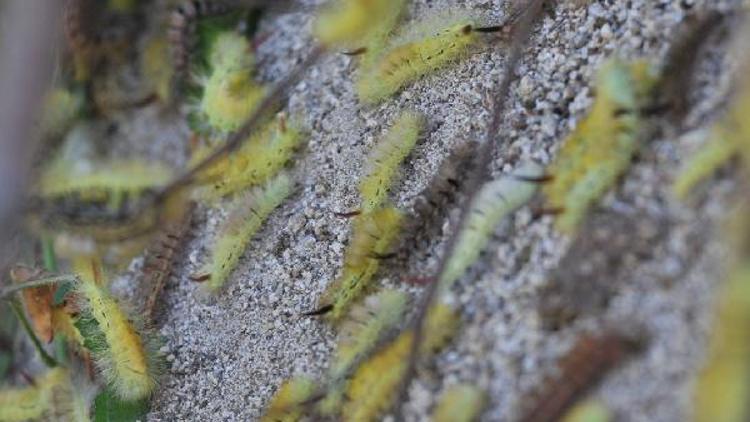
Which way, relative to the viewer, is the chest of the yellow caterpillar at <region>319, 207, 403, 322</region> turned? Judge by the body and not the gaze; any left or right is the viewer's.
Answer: facing away from the viewer and to the right of the viewer

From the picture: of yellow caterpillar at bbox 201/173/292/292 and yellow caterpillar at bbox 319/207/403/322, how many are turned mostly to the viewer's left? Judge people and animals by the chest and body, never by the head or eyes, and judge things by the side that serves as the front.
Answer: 0

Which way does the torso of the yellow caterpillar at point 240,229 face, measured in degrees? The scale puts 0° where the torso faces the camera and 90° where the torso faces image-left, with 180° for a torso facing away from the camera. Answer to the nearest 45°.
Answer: approximately 225°

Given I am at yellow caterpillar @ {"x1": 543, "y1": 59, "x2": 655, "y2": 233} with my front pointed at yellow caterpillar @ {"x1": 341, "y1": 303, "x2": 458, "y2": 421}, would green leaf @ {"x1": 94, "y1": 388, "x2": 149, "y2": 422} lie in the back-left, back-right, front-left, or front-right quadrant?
front-right

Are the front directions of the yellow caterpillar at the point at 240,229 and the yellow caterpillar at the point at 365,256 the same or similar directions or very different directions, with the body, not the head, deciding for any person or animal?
same or similar directions

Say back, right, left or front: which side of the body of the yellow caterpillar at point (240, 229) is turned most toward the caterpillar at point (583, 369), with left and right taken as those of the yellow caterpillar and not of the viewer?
right
